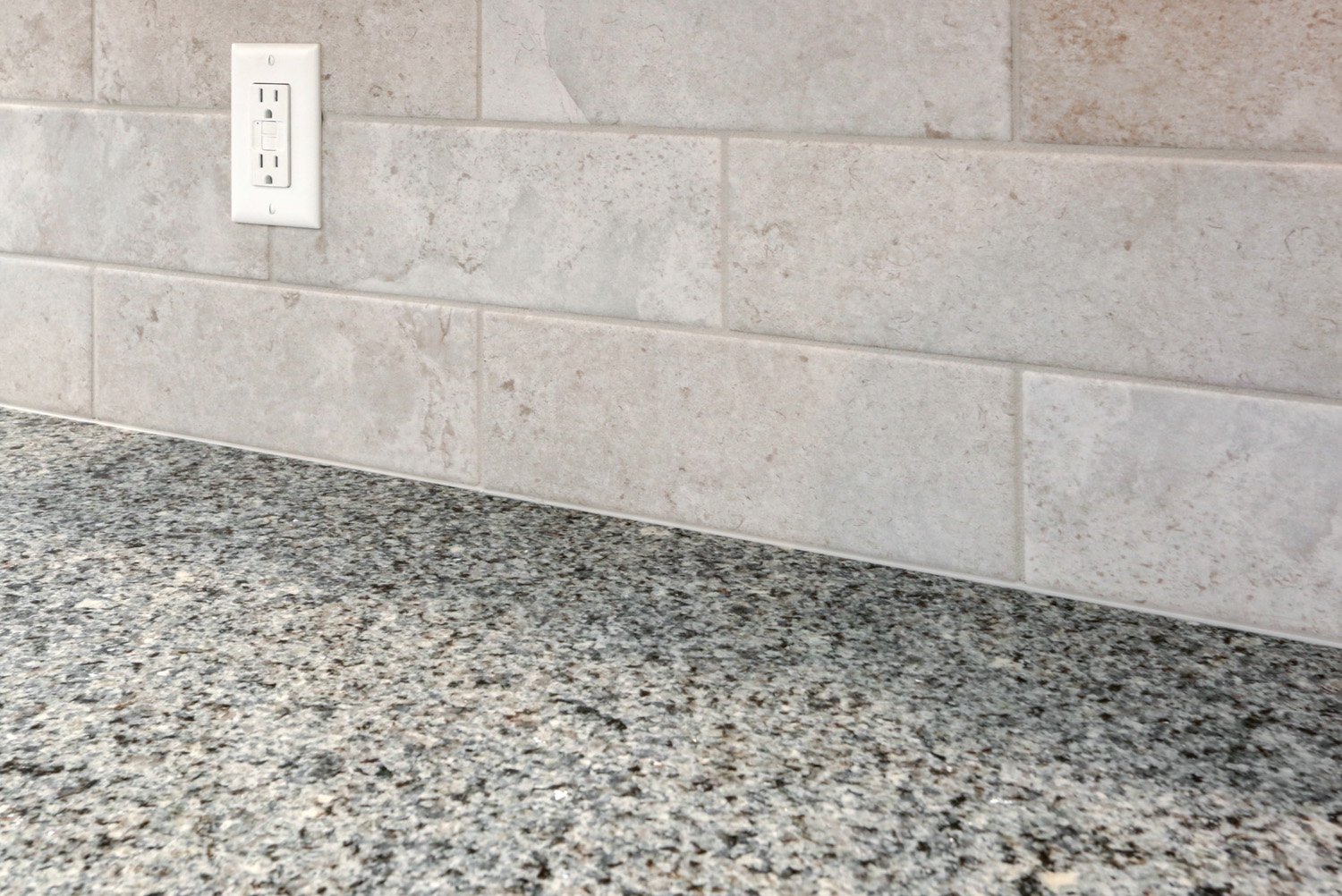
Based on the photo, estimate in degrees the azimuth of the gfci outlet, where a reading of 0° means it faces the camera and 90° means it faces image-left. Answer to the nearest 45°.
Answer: approximately 45°
